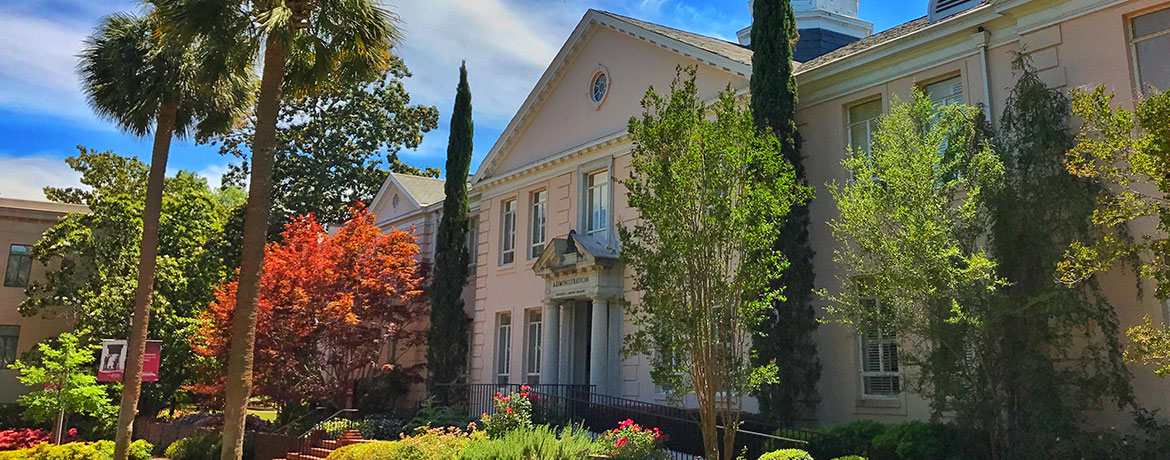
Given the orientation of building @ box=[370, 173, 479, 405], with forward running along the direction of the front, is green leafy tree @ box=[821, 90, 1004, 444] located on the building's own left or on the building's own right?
on the building's own left

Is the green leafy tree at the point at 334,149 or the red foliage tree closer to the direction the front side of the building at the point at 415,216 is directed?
the red foliage tree

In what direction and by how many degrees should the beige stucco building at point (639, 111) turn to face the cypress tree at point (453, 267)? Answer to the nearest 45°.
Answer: approximately 90° to its right

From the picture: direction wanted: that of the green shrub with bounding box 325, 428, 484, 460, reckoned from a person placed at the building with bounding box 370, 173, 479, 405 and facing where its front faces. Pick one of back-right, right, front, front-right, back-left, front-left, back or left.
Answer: front-left

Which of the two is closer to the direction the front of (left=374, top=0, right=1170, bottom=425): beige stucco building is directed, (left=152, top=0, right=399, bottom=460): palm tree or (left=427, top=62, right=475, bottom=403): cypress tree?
the palm tree

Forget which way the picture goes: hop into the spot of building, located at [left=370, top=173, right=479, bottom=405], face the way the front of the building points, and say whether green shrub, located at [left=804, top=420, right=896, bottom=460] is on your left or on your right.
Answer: on your left

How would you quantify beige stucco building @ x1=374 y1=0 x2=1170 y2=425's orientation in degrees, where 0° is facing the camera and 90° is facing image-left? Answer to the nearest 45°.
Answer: approximately 45°

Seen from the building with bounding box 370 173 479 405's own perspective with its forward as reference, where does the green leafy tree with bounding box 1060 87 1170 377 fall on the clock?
The green leafy tree is roughly at 10 o'clock from the building.

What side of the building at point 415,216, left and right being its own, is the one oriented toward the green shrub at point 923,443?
left
